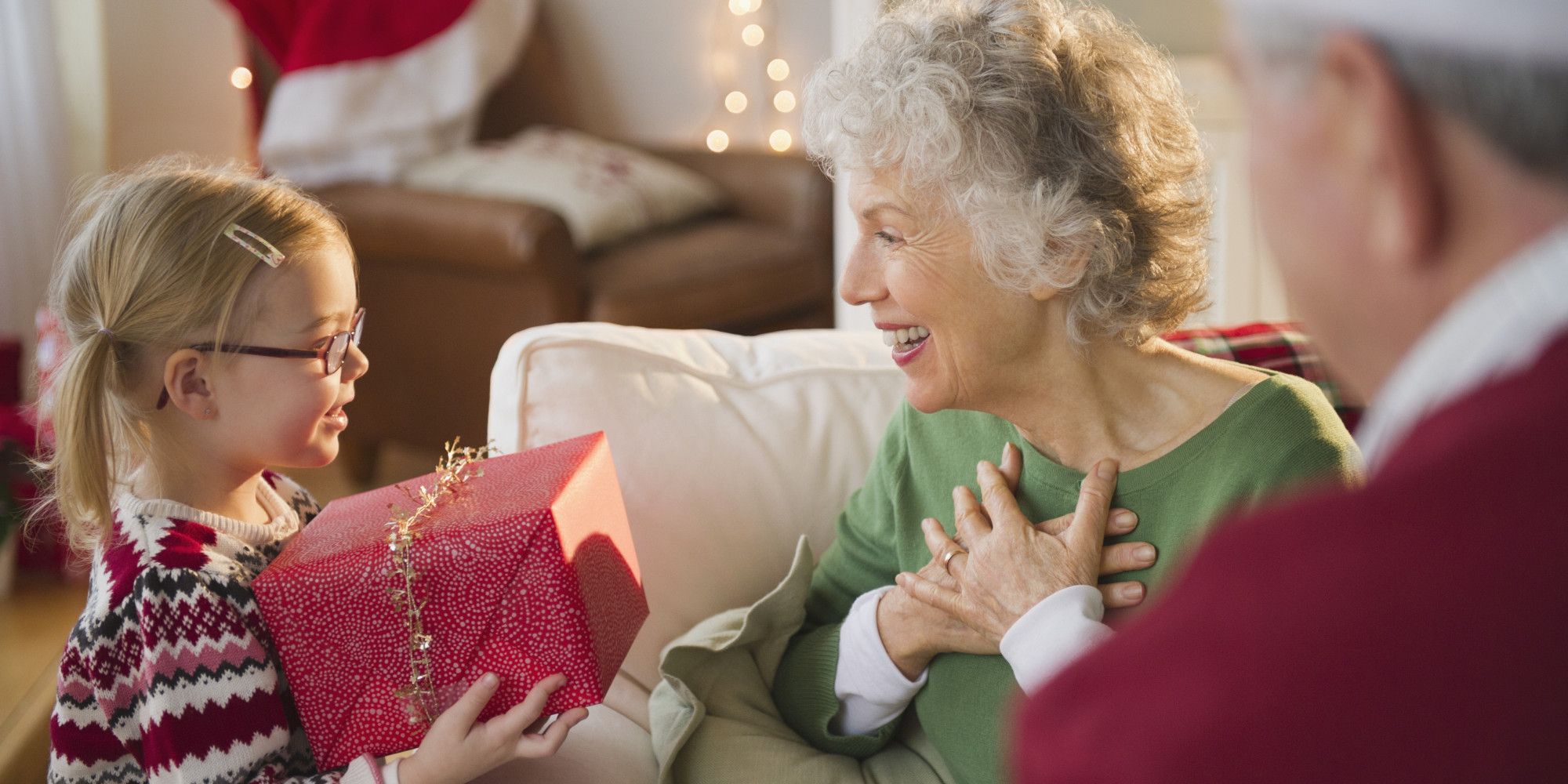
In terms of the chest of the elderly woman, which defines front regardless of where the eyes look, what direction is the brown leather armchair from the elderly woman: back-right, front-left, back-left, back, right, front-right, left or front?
right

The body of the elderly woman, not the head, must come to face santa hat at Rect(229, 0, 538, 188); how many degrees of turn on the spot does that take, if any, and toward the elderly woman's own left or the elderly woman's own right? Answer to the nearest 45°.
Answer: approximately 90° to the elderly woman's own right

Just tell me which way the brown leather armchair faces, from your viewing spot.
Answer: facing the viewer and to the right of the viewer

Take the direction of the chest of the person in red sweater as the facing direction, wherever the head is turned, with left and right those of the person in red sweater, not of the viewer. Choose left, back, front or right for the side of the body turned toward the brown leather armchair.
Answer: front

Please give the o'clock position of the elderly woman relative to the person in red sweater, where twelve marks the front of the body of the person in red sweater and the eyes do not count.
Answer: The elderly woman is roughly at 1 o'clock from the person in red sweater.

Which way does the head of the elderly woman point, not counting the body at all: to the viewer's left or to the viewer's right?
to the viewer's left

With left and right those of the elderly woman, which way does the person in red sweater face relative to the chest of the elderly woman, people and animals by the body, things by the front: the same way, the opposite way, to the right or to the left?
to the right

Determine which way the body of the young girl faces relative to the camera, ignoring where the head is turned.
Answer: to the viewer's right

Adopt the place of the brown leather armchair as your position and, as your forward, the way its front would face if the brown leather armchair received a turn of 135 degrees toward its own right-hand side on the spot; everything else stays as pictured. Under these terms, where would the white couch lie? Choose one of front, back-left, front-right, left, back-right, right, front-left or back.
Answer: left

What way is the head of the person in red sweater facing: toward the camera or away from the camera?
away from the camera

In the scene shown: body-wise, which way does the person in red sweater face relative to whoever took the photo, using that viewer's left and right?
facing away from the viewer and to the left of the viewer

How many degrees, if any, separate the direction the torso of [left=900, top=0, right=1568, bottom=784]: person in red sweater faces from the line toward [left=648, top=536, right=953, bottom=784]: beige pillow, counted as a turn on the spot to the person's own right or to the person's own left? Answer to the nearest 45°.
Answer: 0° — they already face it

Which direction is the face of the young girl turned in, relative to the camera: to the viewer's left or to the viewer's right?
to the viewer's right

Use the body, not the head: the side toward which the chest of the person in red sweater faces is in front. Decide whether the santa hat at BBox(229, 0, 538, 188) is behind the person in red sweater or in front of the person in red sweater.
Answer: in front

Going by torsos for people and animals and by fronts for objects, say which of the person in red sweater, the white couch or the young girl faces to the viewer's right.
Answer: the young girl

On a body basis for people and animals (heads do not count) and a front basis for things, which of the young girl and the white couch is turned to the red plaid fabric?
the young girl

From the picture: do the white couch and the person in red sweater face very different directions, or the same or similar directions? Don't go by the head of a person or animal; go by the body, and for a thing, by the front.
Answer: very different directions

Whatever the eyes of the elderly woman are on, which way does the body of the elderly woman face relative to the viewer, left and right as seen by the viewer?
facing the viewer and to the left of the viewer

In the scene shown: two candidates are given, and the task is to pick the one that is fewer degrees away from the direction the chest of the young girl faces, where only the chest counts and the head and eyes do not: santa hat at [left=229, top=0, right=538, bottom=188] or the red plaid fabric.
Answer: the red plaid fabric
